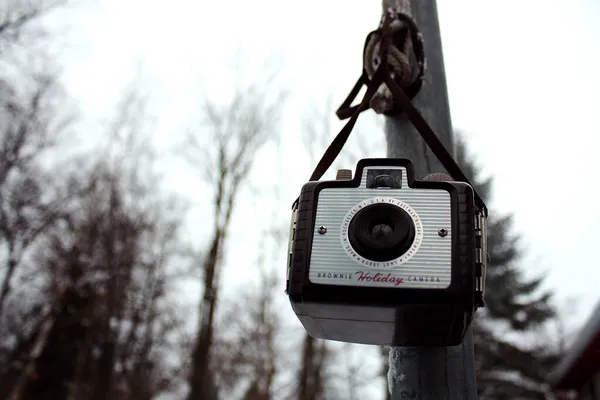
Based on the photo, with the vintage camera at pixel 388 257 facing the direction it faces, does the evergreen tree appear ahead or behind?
behind

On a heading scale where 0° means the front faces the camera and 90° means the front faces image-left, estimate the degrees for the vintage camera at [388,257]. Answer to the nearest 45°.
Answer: approximately 0°
